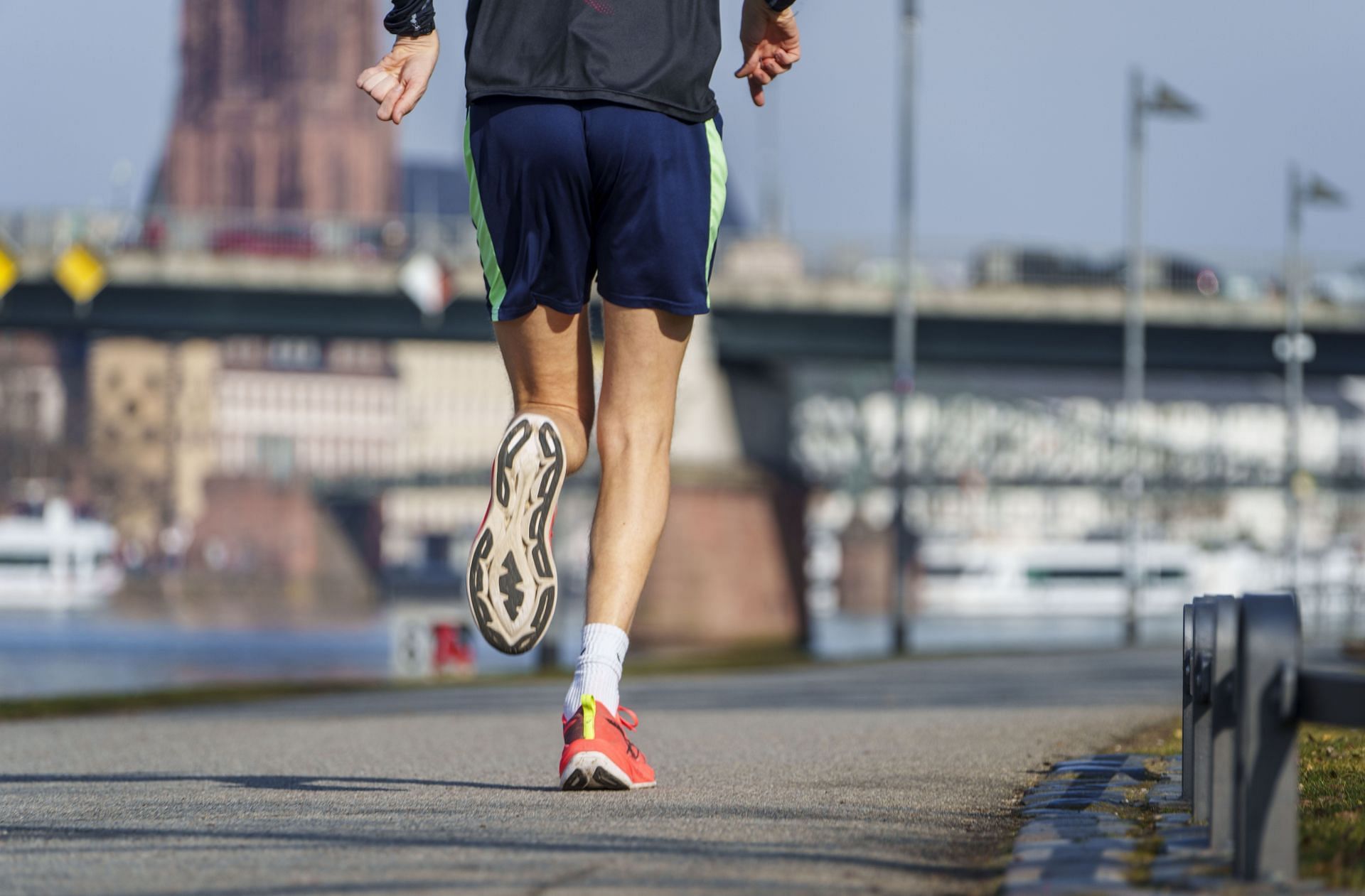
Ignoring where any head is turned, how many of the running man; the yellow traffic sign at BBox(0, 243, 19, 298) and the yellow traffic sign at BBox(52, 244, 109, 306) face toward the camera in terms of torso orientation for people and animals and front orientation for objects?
2

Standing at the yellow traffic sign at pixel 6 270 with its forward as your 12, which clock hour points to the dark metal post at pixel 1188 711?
The dark metal post is roughly at 12 o'clock from the yellow traffic sign.

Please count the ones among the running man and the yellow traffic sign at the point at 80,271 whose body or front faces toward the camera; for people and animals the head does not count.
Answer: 1

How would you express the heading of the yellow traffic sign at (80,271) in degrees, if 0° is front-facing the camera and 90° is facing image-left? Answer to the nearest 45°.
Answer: approximately 0°

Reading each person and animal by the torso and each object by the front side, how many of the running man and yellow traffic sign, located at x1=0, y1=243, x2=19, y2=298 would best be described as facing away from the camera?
1

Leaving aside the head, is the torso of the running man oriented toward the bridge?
yes

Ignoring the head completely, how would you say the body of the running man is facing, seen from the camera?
away from the camera

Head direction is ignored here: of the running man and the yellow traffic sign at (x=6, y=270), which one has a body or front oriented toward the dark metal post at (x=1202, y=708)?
the yellow traffic sign

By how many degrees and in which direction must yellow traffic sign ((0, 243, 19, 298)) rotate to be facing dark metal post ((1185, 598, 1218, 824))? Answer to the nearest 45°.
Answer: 0° — it already faces it

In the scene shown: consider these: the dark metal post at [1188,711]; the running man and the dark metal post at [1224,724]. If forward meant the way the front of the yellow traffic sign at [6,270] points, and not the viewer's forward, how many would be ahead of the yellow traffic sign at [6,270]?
3
